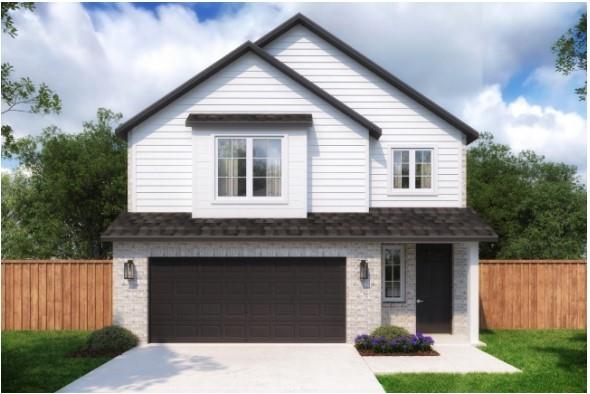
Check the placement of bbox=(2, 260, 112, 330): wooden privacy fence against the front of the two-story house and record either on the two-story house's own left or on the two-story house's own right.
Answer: on the two-story house's own right

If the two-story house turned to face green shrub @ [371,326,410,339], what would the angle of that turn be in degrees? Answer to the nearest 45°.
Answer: approximately 45° to its left

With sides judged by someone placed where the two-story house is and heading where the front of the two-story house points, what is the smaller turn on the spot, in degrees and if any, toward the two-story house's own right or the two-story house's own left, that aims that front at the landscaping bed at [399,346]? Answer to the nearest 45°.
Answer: approximately 45° to the two-story house's own left

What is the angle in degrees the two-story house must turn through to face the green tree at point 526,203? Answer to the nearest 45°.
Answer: approximately 135° to its left

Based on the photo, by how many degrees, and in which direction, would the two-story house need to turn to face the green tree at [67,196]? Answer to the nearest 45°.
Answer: approximately 135° to its right

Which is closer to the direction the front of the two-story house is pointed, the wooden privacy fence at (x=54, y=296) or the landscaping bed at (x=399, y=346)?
the landscaping bed

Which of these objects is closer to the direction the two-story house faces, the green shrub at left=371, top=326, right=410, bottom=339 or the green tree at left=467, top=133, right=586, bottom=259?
the green shrub

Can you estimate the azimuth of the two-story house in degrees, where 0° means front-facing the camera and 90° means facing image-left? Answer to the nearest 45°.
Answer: approximately 0°
